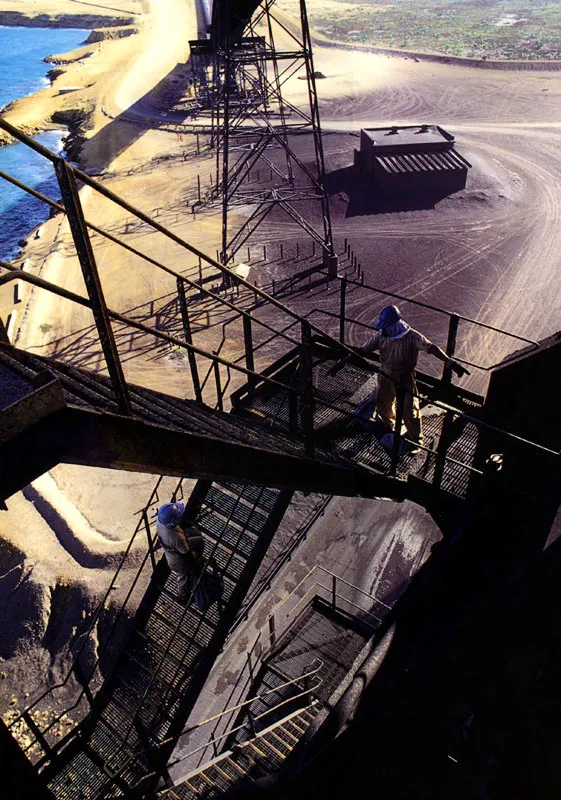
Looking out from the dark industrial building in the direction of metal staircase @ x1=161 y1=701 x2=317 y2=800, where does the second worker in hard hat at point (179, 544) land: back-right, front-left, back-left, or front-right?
front-right

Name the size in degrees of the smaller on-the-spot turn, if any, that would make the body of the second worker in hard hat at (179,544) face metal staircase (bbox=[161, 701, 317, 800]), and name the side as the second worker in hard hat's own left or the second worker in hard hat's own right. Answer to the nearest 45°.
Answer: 0° — they already face it
